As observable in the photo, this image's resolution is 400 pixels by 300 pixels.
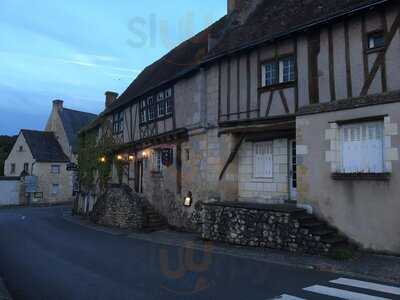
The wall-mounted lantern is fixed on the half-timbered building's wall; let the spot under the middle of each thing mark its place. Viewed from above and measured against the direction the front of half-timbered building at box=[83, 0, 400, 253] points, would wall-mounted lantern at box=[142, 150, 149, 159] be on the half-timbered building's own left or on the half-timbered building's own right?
on the half-timbered building's own right

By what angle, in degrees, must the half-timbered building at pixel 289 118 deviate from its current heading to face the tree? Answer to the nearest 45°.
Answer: approximately 90° to its right

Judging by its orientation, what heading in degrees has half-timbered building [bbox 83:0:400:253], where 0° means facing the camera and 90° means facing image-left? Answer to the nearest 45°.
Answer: approximately 45°

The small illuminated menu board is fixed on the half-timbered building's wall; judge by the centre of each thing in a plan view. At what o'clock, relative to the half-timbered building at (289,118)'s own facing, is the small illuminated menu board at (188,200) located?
The small illuminated menu board is roughly at 3 o'clock from the half-timbered building.
